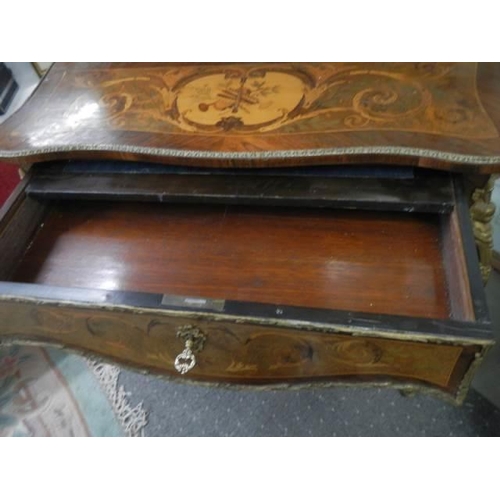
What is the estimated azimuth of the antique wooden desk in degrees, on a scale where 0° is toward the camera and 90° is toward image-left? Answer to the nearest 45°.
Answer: approximately 0°
